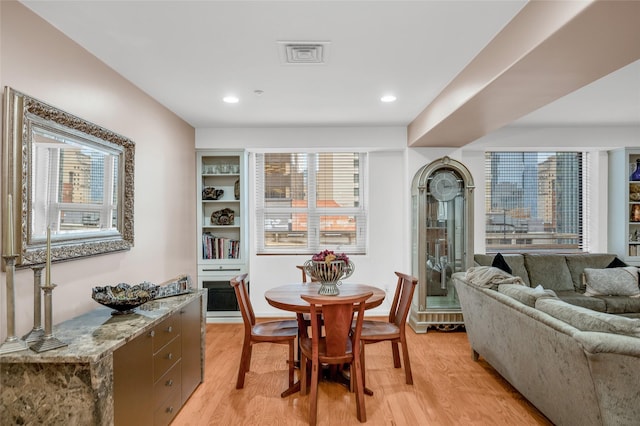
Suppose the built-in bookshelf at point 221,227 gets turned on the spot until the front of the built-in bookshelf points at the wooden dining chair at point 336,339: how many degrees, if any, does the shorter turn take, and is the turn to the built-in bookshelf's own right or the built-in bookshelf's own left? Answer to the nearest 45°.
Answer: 0° — it already faces it

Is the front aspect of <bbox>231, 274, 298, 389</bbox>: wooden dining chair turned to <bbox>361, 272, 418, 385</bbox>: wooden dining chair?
yes

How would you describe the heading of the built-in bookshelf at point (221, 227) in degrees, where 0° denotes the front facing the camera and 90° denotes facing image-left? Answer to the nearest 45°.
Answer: approximately 0°

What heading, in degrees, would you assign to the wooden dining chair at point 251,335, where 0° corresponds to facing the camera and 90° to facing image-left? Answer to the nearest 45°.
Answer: approximately 270°

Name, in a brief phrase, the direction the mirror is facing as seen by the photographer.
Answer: facing the viewer and to the right of the viewer

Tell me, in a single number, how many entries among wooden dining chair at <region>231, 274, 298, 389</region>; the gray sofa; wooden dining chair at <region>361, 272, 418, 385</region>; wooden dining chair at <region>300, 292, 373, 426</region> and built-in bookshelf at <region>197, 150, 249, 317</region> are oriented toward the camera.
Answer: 1

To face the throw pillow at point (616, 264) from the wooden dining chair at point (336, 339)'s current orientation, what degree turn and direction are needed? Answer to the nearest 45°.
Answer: approximately 45° to its right

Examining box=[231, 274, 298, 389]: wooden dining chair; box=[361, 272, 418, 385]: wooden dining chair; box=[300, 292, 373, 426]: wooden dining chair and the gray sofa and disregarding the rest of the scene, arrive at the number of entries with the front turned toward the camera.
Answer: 0

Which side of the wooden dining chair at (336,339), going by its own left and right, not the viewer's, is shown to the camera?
back

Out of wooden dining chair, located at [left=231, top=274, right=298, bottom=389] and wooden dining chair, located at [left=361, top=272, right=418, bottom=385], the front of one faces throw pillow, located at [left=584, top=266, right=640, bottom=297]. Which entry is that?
wooden dining chair, located at [left=231, top=274, right=298, bottom=389]

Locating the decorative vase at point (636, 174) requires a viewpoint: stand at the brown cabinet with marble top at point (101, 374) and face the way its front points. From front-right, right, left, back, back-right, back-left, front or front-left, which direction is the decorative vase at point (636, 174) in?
front-left

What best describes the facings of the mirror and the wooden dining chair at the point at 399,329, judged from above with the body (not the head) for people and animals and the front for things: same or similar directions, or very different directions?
very different directions

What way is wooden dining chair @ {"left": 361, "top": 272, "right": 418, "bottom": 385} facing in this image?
to the viewer's left

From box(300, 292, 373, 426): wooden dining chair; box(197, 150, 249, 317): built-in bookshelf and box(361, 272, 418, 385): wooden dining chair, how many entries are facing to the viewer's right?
0
